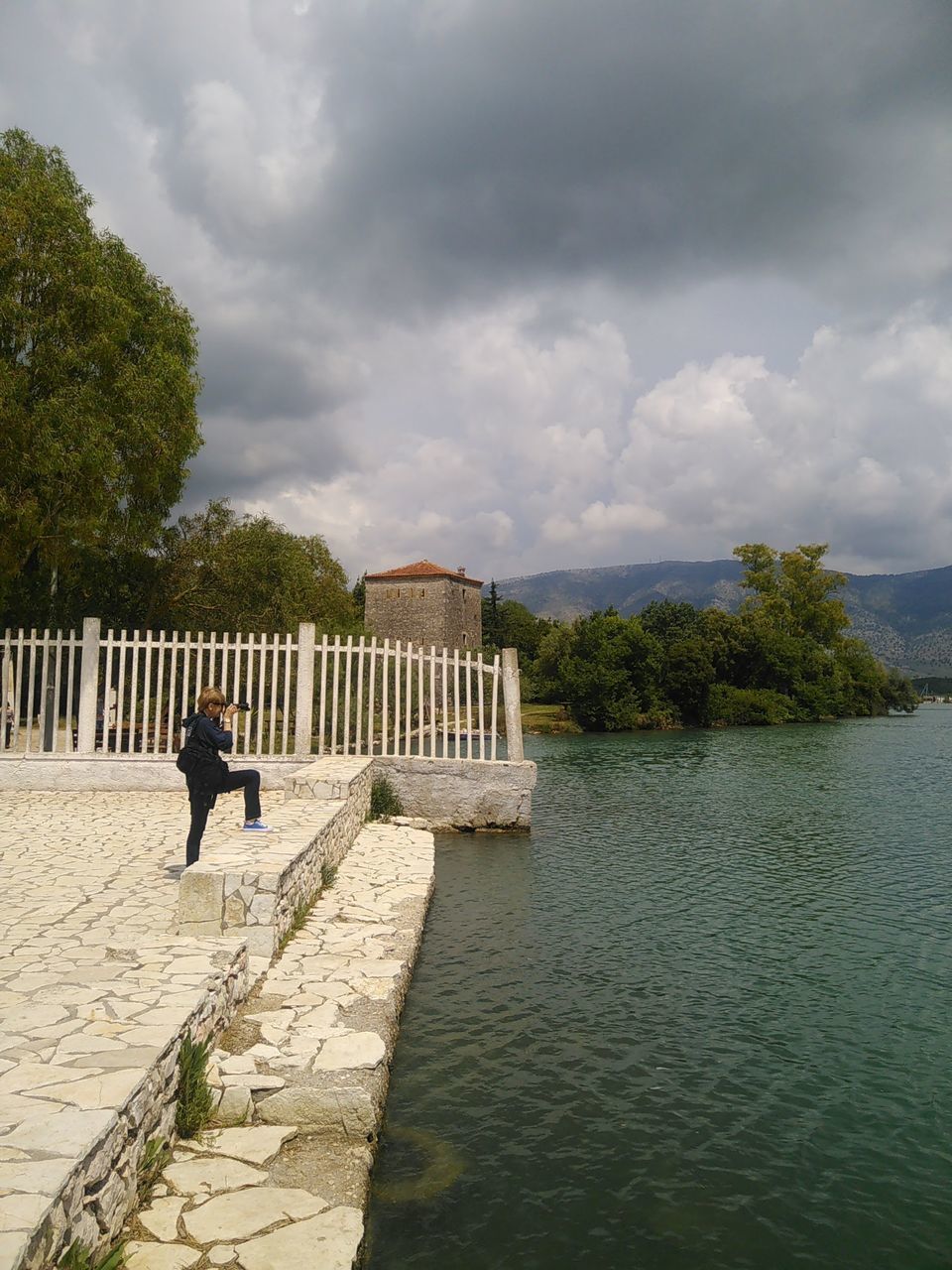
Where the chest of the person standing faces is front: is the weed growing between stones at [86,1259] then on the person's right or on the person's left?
on the person's right

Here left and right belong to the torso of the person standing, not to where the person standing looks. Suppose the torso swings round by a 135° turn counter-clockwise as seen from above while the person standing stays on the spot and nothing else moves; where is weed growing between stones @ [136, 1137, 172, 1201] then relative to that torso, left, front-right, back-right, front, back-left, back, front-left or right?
back-left

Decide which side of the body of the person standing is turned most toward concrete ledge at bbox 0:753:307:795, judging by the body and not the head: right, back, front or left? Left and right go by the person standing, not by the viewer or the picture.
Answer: left

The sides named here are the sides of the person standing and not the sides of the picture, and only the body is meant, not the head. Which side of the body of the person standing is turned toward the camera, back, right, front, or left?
right

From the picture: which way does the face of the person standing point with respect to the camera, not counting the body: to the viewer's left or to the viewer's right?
to the viewer's right

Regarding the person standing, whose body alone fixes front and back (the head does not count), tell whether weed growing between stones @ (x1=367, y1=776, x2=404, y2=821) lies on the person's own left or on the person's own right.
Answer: on the person's own left

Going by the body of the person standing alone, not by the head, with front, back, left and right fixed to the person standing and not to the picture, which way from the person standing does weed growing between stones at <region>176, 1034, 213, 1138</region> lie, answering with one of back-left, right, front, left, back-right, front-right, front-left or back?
right
